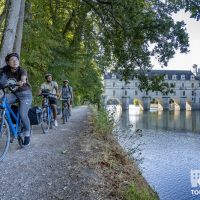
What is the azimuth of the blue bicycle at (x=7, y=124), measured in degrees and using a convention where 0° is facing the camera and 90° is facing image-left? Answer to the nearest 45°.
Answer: approximately 45°

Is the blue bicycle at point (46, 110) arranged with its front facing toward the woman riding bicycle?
yes

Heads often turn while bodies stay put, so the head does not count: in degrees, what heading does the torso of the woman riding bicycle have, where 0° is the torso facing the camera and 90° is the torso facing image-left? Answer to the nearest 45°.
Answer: approximately 45°

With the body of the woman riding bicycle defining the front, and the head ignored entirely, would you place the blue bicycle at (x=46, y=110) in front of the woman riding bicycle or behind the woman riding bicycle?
behind
